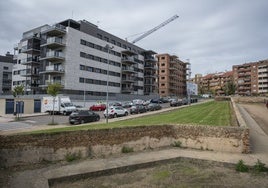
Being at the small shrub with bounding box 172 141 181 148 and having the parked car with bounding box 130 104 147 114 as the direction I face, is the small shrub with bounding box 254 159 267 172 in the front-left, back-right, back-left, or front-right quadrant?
back-right

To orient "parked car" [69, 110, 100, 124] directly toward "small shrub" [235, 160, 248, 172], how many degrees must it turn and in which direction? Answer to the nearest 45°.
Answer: approximately 90° to its right

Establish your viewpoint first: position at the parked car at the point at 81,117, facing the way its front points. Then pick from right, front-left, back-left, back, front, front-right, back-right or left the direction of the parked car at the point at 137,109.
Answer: back
